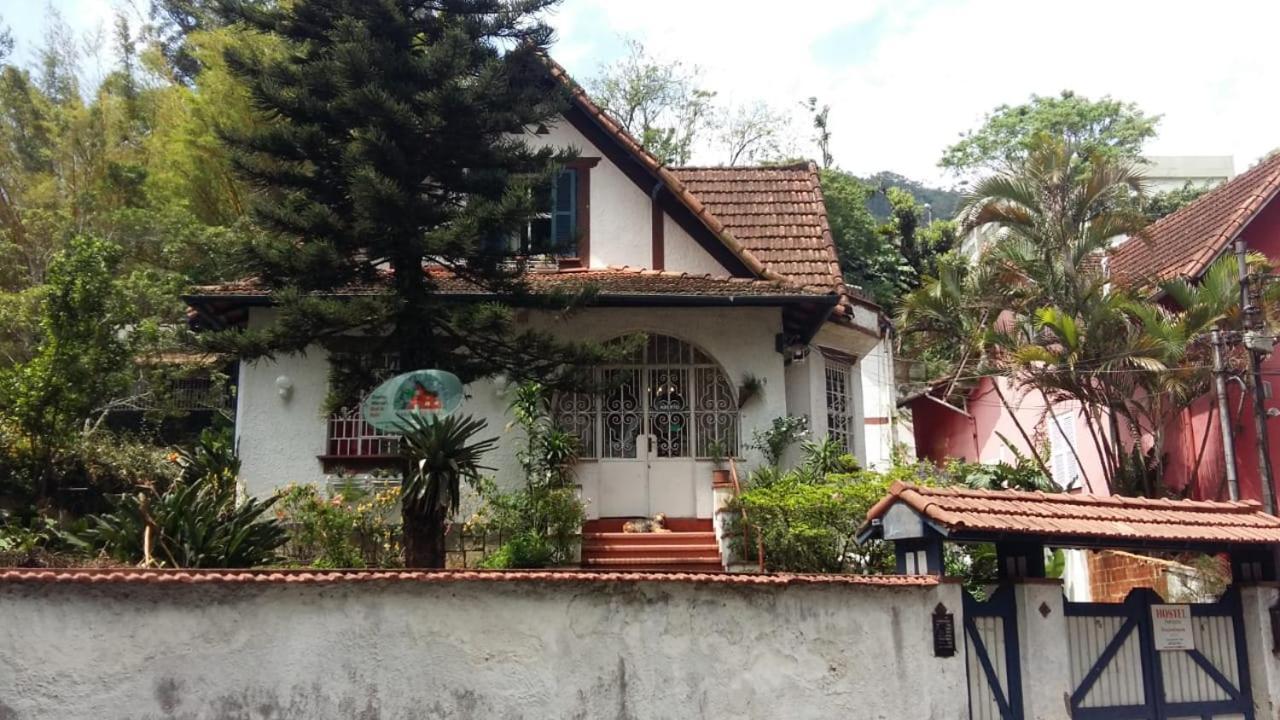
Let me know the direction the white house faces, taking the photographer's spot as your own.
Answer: facing the viewer

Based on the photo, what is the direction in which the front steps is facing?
toward the camera

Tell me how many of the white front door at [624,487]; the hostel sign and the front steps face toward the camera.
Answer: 3

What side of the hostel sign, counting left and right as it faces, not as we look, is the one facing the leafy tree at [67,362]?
right

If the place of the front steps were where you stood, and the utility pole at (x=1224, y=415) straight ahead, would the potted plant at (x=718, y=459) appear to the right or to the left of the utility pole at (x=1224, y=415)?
left

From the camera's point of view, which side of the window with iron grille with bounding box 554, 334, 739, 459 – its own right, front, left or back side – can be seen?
front

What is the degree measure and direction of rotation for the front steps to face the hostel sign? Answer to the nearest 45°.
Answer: approximately 45° to its left

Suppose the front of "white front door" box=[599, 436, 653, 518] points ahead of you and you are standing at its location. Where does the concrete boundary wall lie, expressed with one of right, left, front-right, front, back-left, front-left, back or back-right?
front

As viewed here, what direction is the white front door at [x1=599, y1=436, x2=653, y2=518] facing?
toward the camera

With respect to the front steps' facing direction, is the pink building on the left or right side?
on its left

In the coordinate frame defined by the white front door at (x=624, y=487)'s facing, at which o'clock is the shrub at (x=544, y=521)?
The shrub is roughly at 1 o'clock from the white front door.

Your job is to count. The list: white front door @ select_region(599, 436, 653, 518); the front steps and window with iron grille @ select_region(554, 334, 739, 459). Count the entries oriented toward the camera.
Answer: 3

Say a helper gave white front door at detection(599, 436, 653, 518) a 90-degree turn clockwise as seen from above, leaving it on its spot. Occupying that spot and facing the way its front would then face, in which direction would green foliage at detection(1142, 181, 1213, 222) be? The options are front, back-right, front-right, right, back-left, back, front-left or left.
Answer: back-right

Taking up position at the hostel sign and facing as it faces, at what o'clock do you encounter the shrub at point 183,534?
The shrub is roughly at 2 o'clock from the hostel sign.

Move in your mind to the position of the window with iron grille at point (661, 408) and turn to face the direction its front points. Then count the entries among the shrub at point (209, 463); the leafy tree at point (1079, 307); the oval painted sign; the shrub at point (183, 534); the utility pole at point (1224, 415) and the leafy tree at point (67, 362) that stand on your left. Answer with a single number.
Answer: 2

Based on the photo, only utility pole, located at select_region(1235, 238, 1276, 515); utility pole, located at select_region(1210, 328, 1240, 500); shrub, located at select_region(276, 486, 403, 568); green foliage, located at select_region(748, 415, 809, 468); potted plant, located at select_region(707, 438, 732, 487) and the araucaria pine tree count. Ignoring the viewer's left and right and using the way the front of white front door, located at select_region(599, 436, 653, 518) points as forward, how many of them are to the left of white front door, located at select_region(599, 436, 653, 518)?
4

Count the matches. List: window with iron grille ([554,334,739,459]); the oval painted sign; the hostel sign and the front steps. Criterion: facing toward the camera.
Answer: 4
